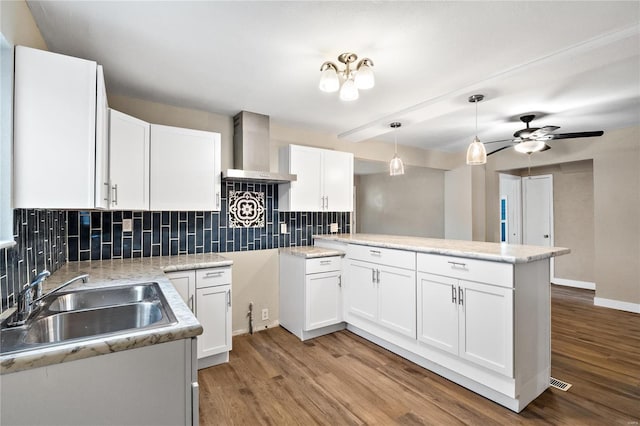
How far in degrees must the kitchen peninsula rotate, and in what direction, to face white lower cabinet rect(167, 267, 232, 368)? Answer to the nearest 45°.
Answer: approximately 45° to its right

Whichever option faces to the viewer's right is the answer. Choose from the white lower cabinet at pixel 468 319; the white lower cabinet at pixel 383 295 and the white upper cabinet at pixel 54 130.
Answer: the white upper cabinet

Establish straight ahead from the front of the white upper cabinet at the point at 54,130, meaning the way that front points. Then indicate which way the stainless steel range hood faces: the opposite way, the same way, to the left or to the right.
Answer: to the right

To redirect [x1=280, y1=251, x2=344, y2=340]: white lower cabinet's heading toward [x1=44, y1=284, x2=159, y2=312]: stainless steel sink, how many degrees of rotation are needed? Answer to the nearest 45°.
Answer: approximately 90° to its right

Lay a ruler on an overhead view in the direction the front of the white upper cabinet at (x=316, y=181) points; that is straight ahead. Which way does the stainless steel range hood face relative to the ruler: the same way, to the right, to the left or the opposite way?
the same way

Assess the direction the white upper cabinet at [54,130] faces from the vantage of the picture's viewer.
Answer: facing to the right of the viewer

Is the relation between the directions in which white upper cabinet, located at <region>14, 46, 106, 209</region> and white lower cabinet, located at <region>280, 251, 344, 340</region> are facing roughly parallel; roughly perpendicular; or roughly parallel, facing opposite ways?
roughly perpendicular

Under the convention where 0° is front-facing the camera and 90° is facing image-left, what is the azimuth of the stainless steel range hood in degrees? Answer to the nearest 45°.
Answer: approximately 315°

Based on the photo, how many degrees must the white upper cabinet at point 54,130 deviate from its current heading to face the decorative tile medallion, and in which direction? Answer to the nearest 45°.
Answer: approximately 45° to its left

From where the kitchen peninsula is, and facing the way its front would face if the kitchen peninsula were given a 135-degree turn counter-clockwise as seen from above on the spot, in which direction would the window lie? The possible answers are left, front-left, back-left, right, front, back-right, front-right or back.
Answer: back-right

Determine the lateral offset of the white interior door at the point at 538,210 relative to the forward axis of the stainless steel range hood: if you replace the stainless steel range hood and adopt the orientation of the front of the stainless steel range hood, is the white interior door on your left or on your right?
on your left

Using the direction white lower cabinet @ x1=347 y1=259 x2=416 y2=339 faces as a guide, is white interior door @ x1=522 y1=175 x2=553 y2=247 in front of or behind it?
behind

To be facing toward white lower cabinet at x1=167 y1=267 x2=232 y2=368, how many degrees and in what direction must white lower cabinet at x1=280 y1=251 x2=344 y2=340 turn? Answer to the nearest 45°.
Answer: approximately 90° to its right

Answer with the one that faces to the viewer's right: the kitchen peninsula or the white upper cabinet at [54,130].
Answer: the white upper cabinet

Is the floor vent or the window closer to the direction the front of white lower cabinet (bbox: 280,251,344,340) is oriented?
the floor vent

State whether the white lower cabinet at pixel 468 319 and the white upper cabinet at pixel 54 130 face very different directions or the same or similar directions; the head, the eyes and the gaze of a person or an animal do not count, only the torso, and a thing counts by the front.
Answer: very different directions

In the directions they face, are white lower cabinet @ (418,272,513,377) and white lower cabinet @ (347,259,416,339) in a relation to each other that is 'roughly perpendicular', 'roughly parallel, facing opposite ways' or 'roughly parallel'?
roughly parallel
